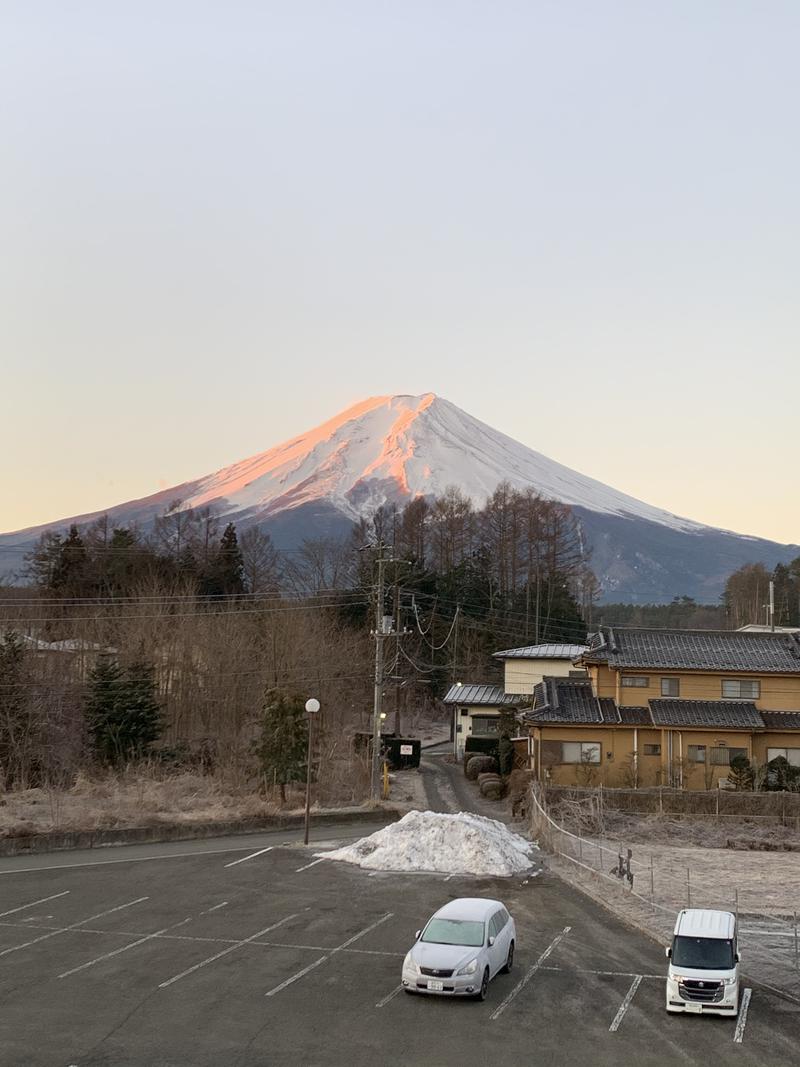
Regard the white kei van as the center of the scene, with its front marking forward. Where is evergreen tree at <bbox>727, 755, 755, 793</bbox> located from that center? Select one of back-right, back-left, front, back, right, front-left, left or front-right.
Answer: back

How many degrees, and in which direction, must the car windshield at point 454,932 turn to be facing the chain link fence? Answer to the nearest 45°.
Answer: approximately 180°

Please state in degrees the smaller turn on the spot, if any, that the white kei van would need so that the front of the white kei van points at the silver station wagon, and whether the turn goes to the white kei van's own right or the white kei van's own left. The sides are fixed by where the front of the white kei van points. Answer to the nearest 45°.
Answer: approximately 90° to the white kei van's own right

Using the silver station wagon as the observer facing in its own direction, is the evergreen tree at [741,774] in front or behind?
behind

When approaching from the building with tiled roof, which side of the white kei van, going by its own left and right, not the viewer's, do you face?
back

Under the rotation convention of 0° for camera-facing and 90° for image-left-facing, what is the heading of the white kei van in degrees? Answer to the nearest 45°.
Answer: approximately 0°

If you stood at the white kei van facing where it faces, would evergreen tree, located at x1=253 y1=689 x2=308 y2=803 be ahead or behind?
behind

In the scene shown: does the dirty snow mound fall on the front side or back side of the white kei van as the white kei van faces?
on the back side

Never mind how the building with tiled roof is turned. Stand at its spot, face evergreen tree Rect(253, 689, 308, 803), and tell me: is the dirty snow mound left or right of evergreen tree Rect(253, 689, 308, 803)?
left

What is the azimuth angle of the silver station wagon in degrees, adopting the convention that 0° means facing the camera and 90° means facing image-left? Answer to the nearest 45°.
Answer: approximately 45°
